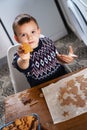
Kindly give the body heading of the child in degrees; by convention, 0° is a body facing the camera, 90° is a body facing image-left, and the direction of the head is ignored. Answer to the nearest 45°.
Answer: approximately 0°

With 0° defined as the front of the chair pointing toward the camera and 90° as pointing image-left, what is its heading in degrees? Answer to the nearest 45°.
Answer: approximately 315°
